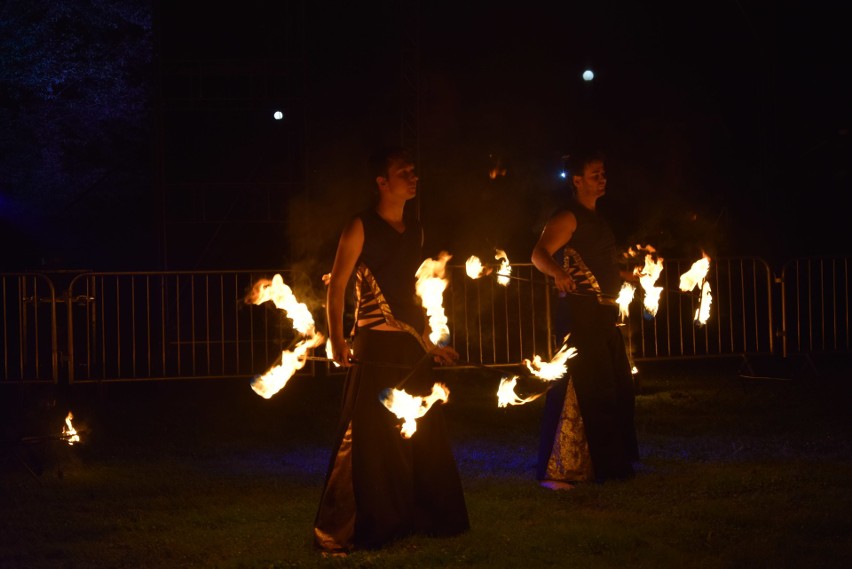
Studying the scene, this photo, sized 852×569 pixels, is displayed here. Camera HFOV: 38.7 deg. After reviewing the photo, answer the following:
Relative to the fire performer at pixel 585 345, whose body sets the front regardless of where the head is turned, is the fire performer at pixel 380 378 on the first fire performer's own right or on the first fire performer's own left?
on the first fire performer's own right

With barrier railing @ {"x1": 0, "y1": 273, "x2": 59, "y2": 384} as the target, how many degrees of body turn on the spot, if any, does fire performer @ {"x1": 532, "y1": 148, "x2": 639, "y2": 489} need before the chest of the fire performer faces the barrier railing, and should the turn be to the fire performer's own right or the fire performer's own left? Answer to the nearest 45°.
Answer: approximately 180°

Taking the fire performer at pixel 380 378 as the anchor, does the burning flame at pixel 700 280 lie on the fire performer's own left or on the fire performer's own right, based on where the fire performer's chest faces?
on the fire performer's own left

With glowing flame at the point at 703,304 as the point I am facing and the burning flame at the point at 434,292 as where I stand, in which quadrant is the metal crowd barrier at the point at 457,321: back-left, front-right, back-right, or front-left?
front-left

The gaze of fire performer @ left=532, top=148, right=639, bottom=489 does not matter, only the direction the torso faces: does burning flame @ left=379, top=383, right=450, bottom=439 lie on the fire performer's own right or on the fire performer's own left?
on the fire performer's own right

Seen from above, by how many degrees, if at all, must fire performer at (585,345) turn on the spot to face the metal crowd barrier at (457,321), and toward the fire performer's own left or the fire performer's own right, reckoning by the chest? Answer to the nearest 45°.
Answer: approximately 135° to the fire performer's own left

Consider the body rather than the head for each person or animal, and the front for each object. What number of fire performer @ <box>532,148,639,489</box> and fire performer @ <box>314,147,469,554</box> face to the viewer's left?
0

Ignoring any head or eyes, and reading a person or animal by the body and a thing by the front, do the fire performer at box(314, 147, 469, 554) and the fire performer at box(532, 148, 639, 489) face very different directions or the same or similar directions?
same or similar directions

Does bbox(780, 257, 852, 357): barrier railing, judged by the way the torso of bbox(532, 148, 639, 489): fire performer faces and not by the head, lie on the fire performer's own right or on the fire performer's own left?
on the fire performer's own left

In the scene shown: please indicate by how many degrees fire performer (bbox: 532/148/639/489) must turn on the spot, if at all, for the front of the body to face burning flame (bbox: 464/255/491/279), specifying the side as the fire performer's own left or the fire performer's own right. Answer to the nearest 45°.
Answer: approximately 135° to the fire performer's own right

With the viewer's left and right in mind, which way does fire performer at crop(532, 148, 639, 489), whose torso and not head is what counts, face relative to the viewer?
facing the viewer and to the right of the viewer
